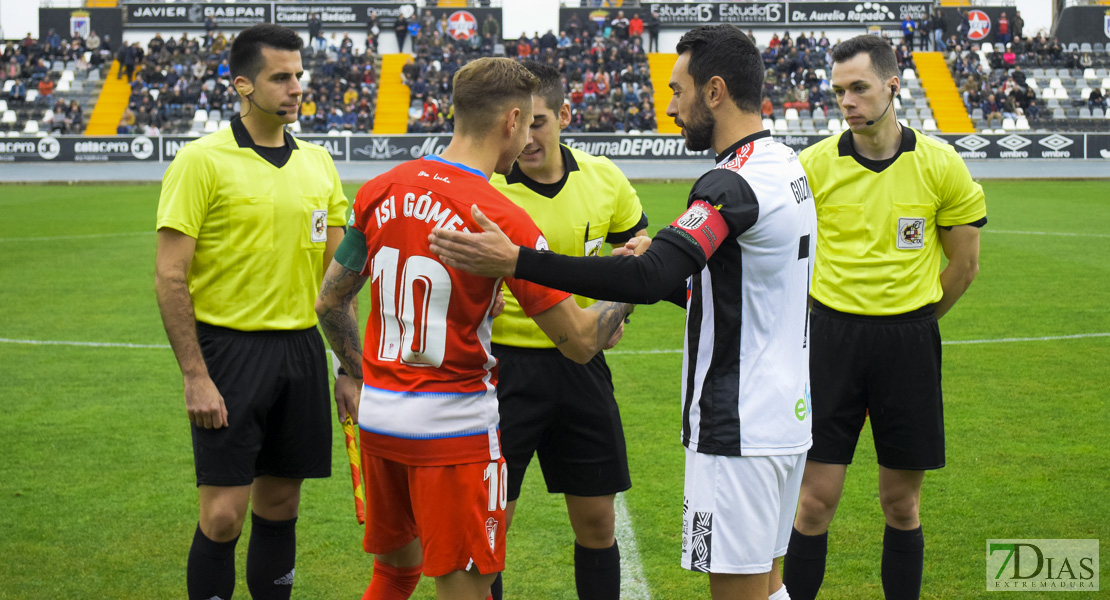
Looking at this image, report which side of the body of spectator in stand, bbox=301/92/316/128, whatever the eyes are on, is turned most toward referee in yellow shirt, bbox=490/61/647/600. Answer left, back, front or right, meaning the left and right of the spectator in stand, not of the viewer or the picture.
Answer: front

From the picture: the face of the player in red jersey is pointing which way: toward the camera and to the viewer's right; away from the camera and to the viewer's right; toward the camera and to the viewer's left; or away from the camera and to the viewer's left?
away from the camera and to the viewer's right

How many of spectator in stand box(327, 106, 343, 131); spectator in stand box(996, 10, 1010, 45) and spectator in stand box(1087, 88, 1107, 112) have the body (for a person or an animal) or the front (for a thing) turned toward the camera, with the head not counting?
3

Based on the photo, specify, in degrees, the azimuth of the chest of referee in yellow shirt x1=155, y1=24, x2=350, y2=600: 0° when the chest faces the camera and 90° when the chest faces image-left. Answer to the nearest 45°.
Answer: approximately 315°

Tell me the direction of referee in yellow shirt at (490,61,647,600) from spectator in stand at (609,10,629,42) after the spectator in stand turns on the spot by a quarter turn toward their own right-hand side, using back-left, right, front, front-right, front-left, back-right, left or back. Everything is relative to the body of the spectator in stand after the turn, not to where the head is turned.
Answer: left

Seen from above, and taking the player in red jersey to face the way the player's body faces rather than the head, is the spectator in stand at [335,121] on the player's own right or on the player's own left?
on the player's own left

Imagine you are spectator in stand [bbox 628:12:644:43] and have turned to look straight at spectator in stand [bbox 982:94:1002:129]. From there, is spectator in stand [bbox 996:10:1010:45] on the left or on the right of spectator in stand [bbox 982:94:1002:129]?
left

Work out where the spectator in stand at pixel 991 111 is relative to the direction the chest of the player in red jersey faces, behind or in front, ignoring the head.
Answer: in front
